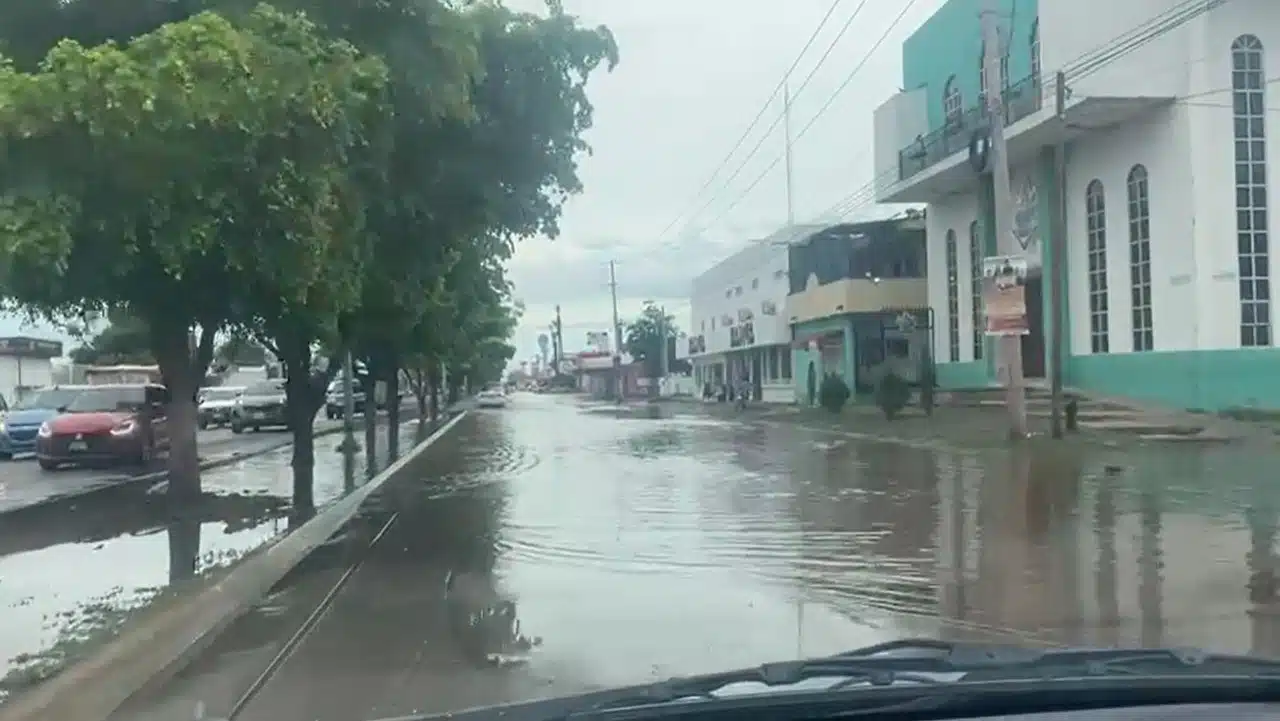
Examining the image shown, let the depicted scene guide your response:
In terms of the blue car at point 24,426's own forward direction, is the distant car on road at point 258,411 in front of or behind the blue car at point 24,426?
behind

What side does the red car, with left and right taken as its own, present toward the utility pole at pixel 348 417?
back

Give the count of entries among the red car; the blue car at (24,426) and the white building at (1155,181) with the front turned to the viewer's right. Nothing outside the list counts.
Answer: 0

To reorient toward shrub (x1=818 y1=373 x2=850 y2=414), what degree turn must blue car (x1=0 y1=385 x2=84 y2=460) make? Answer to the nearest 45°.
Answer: approximately 135° to its left

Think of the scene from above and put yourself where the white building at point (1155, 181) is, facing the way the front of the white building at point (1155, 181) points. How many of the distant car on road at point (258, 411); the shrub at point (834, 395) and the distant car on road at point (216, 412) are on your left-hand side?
0

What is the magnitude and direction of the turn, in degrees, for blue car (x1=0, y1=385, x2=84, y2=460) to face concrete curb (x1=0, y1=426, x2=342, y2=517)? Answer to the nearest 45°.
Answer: approximately 45° to its left

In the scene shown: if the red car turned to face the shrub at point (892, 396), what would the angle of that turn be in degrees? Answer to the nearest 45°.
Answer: approximately 135° to its left

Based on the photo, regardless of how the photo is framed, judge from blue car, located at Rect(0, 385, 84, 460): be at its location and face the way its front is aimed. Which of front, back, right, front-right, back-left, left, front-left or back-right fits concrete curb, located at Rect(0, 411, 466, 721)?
front-left

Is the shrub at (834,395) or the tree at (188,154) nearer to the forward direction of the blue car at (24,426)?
the tree

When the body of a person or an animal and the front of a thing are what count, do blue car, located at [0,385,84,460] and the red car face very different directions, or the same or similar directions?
same or similar directions

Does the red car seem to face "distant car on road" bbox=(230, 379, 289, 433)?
no

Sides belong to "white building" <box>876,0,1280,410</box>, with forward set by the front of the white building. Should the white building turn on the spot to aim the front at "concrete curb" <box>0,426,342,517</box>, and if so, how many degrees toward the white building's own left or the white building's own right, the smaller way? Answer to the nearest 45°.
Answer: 0° — it already faces it

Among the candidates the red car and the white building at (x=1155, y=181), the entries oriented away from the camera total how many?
0

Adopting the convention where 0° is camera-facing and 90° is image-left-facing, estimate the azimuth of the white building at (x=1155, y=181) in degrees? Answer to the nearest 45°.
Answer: approximately 45°

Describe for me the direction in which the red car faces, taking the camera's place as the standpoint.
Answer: facing the viewer and to the left of the viewer

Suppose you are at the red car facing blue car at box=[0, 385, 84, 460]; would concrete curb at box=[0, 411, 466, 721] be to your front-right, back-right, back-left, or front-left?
back-left

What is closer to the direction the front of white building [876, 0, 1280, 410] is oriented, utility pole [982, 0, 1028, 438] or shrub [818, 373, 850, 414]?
the utility pole

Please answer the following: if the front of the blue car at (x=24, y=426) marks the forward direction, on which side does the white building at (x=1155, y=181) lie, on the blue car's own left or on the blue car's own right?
on the blue car's own left

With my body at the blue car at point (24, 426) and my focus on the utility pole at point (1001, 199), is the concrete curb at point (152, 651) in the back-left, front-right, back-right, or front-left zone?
front-right

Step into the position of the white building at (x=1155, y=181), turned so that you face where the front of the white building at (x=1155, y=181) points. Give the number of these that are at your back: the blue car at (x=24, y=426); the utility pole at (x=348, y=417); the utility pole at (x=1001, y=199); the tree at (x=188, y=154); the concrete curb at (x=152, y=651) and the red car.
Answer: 0
